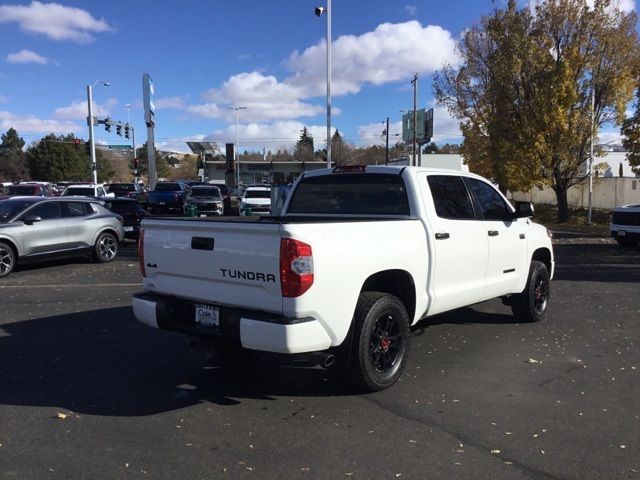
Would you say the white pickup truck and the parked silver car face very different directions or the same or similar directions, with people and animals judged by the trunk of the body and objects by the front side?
very different directions

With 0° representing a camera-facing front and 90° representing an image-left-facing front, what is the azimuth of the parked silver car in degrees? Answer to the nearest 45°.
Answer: approximately 45°

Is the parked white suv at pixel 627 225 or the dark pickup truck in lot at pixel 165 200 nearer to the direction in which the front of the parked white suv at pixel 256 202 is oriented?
the parked white suv

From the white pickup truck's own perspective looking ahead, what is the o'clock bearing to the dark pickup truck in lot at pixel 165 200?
The dark pickup truck in lot is roughly at 10 o'clock from the white pickup truck.

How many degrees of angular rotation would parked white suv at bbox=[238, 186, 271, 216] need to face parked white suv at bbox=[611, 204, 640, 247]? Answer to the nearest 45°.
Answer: approximately 45° to its left

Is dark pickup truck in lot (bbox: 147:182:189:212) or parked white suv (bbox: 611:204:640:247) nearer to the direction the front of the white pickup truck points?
the parked white suv

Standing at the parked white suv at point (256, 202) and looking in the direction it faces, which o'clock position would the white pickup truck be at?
The white pickup truck is roughly at 12 o'clock from the parked white suv.

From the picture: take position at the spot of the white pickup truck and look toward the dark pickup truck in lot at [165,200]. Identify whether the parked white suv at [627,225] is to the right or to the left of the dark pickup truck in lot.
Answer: right

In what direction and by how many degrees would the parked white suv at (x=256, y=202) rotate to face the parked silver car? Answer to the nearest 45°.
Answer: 0° — it already faces it

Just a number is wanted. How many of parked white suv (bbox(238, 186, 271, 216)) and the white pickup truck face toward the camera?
1

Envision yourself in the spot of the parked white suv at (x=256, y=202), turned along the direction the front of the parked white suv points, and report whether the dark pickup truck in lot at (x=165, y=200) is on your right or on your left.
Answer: on your right

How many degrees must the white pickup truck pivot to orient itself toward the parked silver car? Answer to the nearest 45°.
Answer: approximately 90° to its left

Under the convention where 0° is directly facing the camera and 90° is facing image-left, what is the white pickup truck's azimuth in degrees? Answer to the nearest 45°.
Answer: approximately 225°
